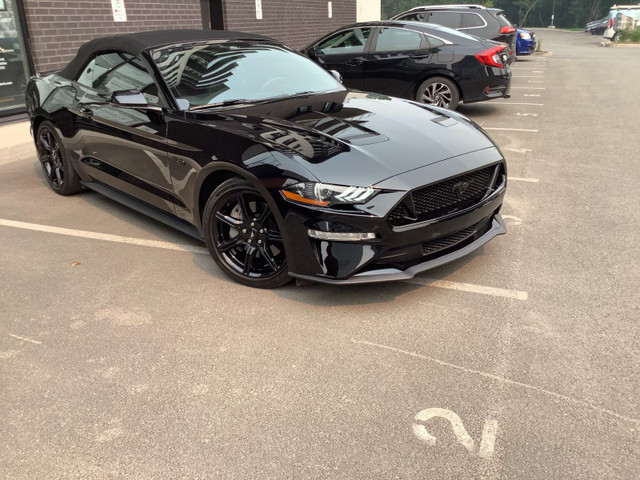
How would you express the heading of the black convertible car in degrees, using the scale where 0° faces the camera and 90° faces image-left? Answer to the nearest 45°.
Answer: approximately 315°

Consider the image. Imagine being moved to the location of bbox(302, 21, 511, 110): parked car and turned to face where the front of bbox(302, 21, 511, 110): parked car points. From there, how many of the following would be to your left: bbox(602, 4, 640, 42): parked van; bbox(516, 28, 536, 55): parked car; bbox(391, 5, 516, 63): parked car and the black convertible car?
1

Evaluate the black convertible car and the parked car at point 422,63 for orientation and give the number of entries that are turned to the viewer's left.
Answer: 1

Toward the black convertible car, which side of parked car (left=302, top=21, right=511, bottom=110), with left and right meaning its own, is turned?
left

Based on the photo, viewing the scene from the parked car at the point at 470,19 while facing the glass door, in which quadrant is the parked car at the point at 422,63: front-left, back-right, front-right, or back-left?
front-left

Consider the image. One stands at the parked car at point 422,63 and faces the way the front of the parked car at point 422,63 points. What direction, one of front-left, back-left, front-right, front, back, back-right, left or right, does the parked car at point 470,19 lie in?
right

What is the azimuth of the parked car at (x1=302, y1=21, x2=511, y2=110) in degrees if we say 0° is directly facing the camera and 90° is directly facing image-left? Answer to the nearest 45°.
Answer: approximately 90°

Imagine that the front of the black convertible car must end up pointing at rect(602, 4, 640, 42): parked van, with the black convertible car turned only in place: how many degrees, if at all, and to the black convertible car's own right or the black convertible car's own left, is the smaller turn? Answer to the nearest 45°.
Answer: approximately 90° to the black convertible car's own left

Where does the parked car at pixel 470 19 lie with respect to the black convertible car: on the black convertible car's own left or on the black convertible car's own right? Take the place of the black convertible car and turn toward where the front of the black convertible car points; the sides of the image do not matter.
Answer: on the black convertible car's own left

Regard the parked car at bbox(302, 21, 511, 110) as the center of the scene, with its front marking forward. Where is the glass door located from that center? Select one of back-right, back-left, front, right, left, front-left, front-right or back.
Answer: front

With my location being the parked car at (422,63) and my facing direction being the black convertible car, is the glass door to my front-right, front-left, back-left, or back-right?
front-right

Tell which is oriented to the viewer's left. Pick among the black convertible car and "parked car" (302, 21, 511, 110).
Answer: the parked car
